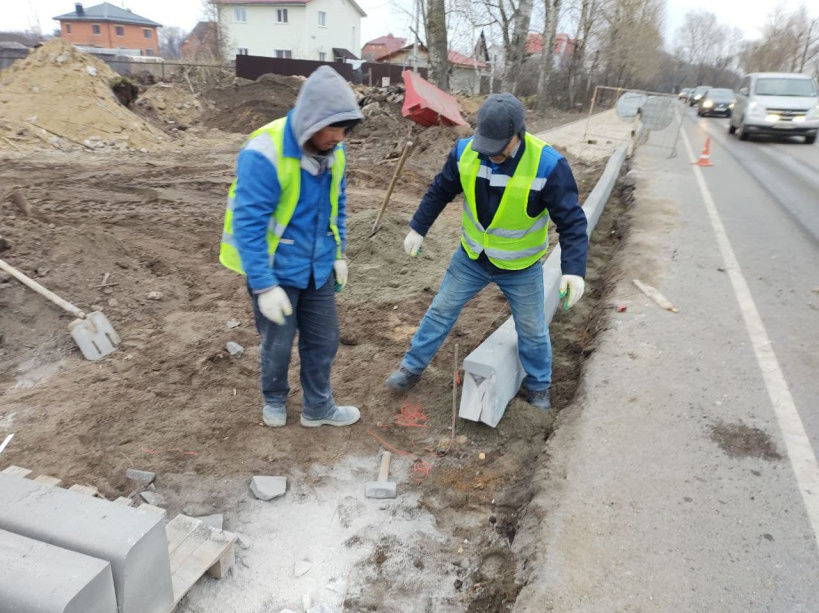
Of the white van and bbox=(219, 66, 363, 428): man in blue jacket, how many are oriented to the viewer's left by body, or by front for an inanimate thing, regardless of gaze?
0

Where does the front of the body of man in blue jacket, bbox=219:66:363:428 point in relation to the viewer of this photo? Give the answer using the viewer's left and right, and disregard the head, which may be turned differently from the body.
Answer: facing the viewer and to the right of the viewer

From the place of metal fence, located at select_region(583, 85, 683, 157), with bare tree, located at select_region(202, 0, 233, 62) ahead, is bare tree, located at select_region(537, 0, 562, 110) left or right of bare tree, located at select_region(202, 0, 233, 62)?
right

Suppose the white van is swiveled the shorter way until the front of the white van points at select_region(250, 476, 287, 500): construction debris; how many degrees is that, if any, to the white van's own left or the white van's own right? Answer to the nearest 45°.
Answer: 0° — it already faces it

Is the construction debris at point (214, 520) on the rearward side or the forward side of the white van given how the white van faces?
on the forward side

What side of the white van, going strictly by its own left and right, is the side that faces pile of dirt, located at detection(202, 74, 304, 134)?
right

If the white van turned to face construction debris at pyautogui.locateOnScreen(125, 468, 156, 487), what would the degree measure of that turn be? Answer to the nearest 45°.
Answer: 0° — it already faces it

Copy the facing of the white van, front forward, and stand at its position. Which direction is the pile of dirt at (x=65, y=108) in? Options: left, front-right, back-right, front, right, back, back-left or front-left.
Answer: front-right

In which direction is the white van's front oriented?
toward the camera

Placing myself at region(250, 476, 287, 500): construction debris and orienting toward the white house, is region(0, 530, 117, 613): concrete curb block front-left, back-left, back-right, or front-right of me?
back-left

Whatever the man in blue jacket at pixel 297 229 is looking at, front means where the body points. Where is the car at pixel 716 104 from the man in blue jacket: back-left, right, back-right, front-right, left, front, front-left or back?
left

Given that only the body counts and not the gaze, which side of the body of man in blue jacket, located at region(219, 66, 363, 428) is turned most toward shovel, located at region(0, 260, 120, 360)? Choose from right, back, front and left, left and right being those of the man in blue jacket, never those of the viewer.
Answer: back

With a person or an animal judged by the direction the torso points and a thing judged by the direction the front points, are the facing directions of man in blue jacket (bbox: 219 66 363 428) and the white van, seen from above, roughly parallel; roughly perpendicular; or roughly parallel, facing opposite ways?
roughly perpendicular

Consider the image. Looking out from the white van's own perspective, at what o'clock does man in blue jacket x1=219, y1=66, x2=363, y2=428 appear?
The man in blue jacket is roughly at 12 o'clock from the white van.

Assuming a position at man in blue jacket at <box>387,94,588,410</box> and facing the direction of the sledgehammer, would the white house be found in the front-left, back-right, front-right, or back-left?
back-right
